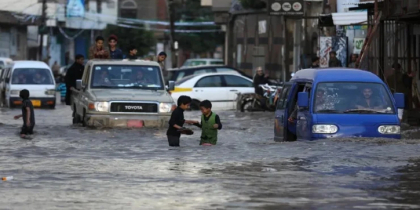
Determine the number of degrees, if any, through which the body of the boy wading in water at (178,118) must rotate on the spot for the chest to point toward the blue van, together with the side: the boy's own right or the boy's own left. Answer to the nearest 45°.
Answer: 0° — they already face it

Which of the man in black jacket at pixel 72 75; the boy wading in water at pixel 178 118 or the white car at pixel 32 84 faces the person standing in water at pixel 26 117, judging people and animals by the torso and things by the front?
the white car

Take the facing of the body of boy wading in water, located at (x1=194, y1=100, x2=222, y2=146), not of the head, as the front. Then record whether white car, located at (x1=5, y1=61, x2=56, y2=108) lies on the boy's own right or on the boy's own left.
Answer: on the boy's own right

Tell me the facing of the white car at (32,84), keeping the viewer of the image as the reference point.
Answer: facing the viewer

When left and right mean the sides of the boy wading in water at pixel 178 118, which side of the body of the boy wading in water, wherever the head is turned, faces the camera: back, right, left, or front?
right

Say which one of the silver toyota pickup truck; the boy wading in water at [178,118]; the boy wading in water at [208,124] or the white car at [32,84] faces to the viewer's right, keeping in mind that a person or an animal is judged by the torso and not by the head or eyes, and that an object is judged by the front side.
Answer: the boy wading in water at [178,118]

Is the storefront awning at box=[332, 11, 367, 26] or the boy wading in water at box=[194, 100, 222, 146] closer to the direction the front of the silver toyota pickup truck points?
the boy wading in water

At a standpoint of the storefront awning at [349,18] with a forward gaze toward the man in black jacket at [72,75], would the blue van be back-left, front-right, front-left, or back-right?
front-left

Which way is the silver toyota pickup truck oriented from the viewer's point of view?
toward the camera

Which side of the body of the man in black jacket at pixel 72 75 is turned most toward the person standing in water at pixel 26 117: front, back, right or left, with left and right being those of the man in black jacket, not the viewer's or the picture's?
right
